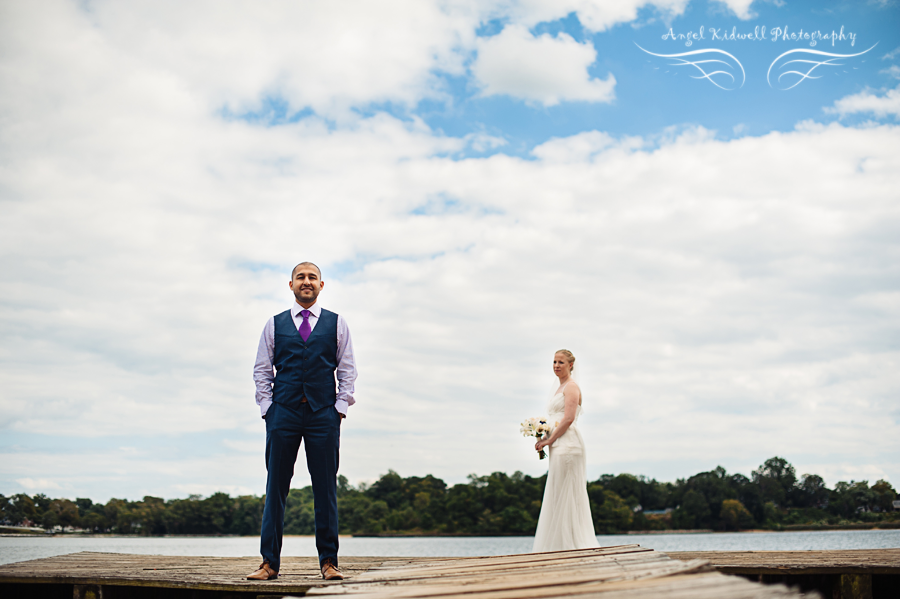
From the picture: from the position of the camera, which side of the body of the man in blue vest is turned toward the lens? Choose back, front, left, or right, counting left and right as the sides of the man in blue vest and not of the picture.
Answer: front

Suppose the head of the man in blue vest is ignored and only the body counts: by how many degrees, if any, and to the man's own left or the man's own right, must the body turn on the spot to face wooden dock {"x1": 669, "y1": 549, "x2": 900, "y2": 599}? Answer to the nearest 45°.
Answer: approximately 90° to the man's own left

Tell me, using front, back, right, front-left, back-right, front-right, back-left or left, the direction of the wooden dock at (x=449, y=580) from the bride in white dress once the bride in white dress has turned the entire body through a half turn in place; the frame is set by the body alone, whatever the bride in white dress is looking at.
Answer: right

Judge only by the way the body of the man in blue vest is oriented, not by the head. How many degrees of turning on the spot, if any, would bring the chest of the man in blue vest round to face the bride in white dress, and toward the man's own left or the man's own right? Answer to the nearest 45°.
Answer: approximately 135° to the man's own left

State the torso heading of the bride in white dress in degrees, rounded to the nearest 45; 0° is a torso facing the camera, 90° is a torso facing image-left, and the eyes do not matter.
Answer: approximately 90°

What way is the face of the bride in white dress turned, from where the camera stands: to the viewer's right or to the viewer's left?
to the viewer's left

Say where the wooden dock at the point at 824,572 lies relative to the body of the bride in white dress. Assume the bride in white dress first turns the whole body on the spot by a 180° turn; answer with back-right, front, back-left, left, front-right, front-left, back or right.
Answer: front-right

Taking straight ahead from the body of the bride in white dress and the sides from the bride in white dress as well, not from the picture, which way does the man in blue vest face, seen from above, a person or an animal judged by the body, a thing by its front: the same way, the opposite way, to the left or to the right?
to the left

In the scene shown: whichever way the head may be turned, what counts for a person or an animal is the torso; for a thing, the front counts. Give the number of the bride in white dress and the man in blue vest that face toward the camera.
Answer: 1
